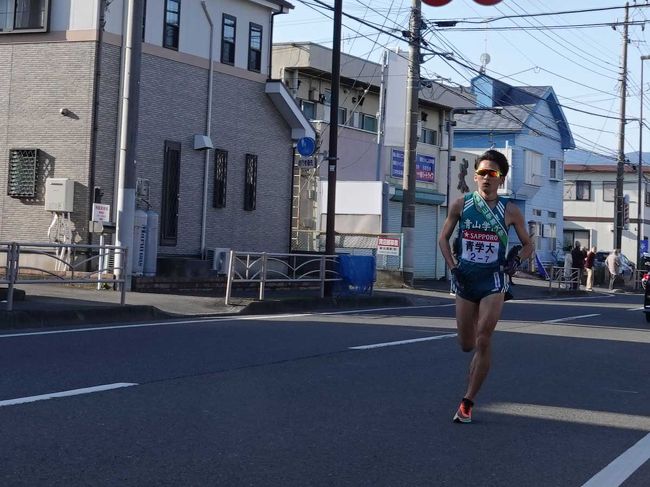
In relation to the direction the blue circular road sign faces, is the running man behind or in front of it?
in front

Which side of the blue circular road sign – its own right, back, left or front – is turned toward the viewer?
front

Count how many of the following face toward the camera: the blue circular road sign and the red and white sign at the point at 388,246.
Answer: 2

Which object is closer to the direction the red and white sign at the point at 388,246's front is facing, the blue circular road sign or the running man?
the running man

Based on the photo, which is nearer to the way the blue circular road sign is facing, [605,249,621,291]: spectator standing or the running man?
the running man

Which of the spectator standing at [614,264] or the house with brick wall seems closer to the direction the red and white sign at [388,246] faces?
the house with brick wall

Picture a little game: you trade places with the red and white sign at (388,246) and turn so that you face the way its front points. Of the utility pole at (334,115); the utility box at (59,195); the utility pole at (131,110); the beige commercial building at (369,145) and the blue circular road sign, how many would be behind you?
1

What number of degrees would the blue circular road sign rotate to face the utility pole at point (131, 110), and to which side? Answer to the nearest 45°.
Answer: approximately 45° to its right

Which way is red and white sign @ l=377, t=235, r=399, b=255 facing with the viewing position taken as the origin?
facing the viewer

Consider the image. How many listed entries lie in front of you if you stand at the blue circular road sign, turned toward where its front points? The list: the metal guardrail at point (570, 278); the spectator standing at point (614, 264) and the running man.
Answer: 1

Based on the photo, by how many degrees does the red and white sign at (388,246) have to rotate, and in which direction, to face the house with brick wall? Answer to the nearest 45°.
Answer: approximately 45° to its right
